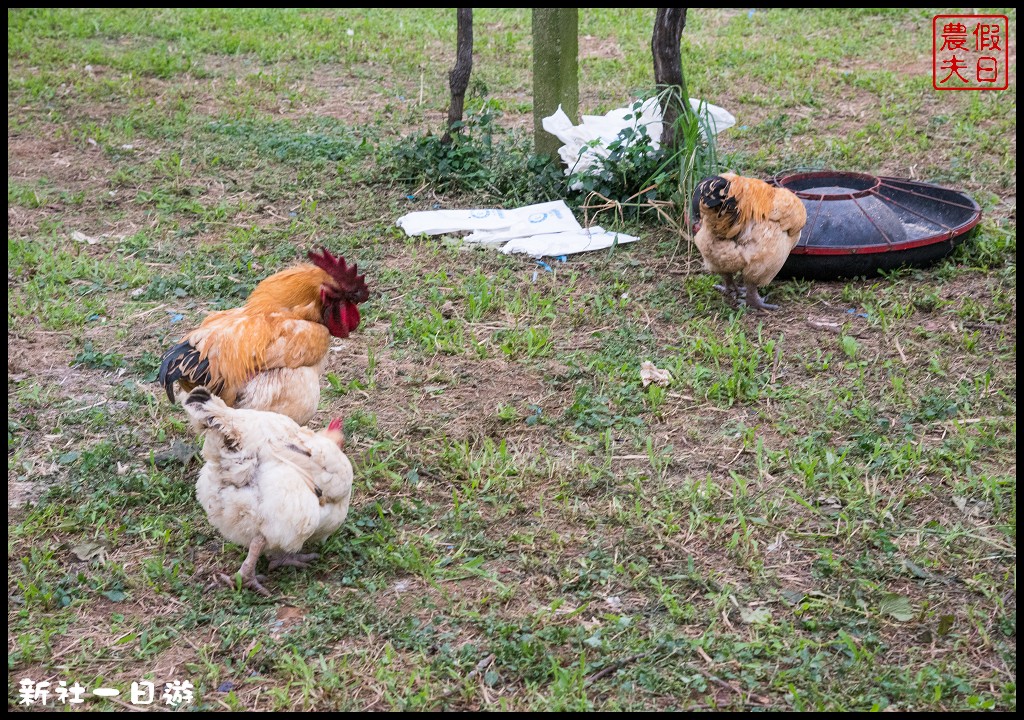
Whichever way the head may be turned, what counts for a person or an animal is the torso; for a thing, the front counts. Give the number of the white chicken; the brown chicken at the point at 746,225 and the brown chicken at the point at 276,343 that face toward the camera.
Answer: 0

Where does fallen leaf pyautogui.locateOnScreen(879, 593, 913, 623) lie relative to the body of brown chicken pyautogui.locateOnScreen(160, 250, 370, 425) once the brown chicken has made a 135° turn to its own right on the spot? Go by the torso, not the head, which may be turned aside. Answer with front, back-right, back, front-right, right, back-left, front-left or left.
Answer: left

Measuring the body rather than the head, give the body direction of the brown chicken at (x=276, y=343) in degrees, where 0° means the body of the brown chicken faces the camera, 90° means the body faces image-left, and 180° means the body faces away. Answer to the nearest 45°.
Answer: approximately 270°

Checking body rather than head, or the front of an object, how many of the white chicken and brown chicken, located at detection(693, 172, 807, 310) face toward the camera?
0

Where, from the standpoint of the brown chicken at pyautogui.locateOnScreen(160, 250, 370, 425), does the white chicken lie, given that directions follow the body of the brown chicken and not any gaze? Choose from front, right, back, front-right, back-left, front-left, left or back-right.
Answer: right

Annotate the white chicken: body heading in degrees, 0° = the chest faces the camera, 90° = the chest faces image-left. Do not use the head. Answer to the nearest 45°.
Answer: approximately 225°
